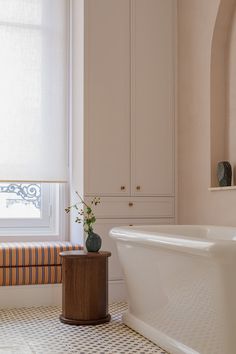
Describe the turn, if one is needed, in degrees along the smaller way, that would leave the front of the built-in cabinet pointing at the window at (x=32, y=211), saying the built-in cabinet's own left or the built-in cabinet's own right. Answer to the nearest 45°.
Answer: approximately 90° to the built-in cabinet's own right

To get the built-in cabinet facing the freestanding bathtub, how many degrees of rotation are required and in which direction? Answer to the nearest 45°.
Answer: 0° — it already faces it

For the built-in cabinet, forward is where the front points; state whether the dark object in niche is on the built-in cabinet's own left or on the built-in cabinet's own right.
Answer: on the built-in cabinet's own left

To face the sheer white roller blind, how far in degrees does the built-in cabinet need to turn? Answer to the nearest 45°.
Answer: approximately 90° to its right

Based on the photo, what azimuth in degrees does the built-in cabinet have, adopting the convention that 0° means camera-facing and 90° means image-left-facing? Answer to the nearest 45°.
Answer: approximately 0°
